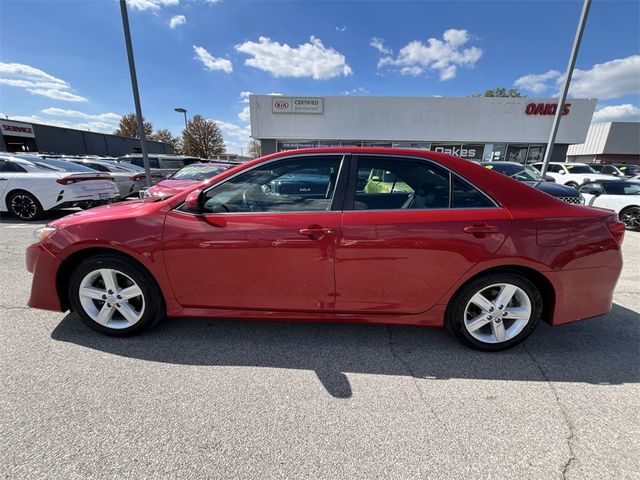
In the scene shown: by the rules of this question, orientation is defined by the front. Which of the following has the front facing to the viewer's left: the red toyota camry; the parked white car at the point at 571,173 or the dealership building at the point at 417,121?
the red toyota camry

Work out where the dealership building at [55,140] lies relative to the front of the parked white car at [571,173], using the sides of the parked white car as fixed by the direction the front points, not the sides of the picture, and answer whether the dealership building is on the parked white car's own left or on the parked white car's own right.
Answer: on the parked white car's own right

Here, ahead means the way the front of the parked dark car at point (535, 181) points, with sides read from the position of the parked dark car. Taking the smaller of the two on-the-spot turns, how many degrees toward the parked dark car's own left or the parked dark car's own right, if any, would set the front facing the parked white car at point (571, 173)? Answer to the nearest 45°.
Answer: approximately 135° to the parked dark car's own left

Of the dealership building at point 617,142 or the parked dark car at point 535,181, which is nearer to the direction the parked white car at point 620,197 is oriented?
the parked dark car

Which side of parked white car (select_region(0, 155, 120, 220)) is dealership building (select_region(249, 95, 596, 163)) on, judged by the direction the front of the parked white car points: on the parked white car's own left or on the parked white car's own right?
on the parked white car's own right

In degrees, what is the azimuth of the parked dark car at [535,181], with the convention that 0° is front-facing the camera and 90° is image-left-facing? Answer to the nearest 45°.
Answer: approximately 315°

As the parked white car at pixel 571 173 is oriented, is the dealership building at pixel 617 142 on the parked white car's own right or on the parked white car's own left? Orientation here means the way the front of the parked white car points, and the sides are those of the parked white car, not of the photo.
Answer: on the parked white car's own left

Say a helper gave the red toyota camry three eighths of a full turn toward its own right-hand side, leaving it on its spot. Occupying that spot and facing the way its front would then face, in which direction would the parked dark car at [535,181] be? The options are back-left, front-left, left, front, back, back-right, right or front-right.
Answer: front

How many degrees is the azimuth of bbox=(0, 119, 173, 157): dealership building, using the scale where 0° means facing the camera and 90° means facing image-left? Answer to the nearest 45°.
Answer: approximately 315°

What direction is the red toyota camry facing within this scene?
to the viewer's left

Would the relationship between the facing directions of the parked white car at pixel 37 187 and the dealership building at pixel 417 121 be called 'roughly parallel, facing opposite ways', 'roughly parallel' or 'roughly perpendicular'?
roughly perpendicular
